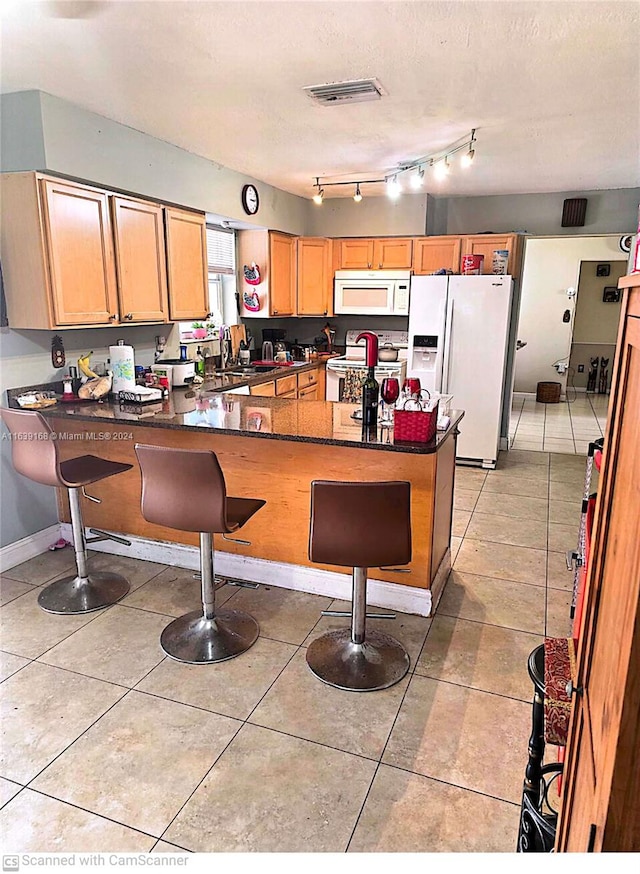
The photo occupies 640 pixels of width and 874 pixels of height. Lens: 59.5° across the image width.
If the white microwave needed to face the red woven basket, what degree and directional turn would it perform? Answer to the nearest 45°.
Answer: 0° — it already faces it

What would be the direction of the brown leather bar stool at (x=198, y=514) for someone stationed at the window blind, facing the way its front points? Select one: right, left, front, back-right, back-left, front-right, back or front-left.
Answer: front-right

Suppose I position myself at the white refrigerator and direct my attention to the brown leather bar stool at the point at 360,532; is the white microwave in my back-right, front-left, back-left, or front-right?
back-right

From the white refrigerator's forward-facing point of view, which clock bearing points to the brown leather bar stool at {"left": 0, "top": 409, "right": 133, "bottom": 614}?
The brown leather bar stool is roughly at 1 o'clock from the white refrigerator.

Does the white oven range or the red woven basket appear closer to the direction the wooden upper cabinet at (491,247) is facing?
the red woven basket

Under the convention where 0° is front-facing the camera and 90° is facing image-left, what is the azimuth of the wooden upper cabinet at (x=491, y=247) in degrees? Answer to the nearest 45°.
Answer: approximately 0°

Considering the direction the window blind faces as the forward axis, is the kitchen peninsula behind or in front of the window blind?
in front

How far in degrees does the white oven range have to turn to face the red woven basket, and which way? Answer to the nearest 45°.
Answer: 0° — it already faces it

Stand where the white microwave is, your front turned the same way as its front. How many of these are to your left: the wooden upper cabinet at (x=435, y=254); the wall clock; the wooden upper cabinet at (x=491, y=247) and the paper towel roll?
2

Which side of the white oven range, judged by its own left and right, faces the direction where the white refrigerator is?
left

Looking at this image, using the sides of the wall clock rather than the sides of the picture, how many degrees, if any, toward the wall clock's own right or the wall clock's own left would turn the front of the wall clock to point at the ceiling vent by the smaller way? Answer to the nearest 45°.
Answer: approximately 45° to the wall clock's own right
